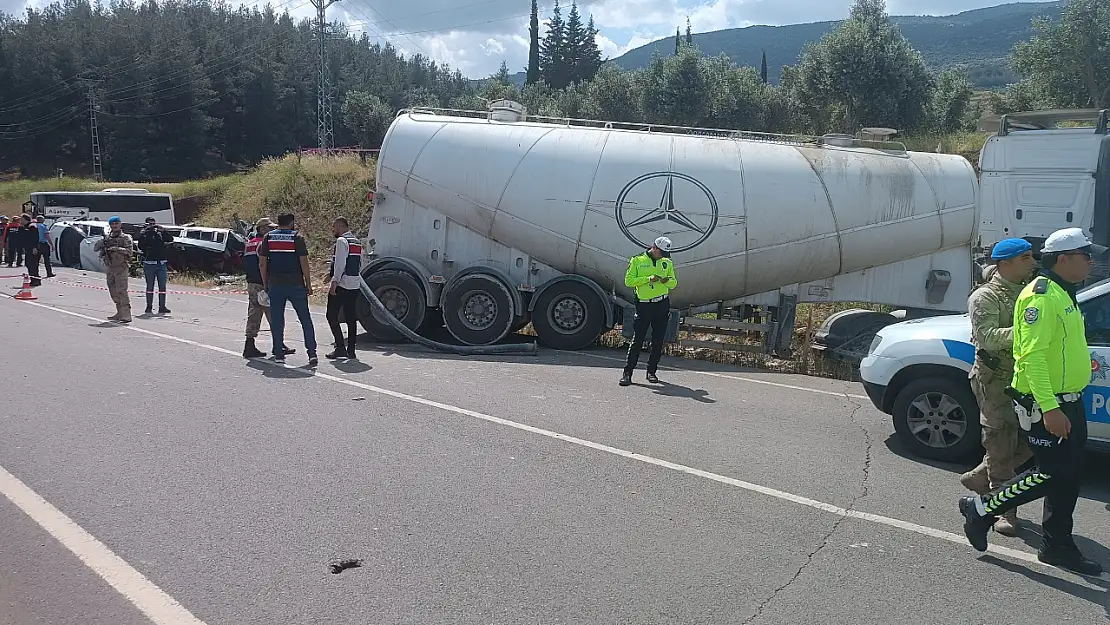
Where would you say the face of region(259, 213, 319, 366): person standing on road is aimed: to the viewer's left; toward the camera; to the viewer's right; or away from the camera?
away from the camera

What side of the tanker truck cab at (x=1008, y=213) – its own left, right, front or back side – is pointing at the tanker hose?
back

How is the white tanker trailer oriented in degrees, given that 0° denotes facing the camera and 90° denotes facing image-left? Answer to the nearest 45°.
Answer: approximately 270°

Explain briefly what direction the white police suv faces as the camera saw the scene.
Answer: facing to the left of the viewer
